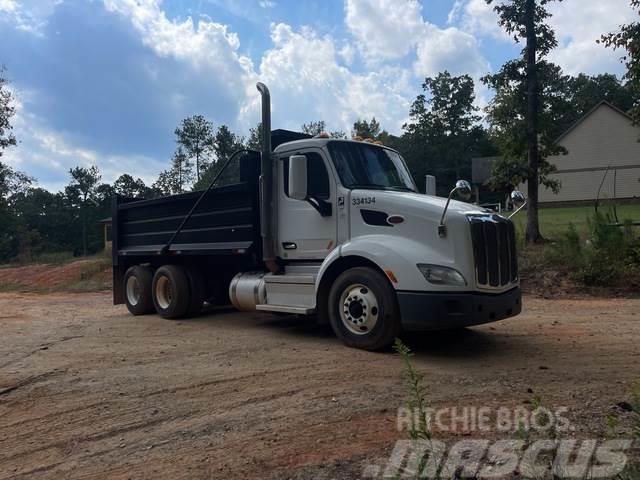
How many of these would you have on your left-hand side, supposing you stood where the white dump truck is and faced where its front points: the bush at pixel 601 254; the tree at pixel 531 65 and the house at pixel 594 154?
3

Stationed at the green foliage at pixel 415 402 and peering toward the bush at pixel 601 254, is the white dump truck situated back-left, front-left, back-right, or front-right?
front-left

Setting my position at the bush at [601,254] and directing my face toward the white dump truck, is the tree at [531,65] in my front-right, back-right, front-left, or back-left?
back-right

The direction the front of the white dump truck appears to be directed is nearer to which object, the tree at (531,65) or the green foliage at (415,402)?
the green foliage

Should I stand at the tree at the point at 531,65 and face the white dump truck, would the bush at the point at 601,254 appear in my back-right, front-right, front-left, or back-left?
front-left

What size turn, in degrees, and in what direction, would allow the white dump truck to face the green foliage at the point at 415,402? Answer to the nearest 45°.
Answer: approximately 45° to its right

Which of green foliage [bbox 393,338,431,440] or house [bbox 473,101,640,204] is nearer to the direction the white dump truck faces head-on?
the green foliage

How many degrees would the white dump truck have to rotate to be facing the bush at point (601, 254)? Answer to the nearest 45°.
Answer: approximately 90° to its left

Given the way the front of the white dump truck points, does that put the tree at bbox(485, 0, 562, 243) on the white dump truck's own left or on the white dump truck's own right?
on the white dump truck's own left

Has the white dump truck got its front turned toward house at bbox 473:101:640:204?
no

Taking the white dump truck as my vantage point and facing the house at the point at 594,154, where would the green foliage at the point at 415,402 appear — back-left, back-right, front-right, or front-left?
back-right
